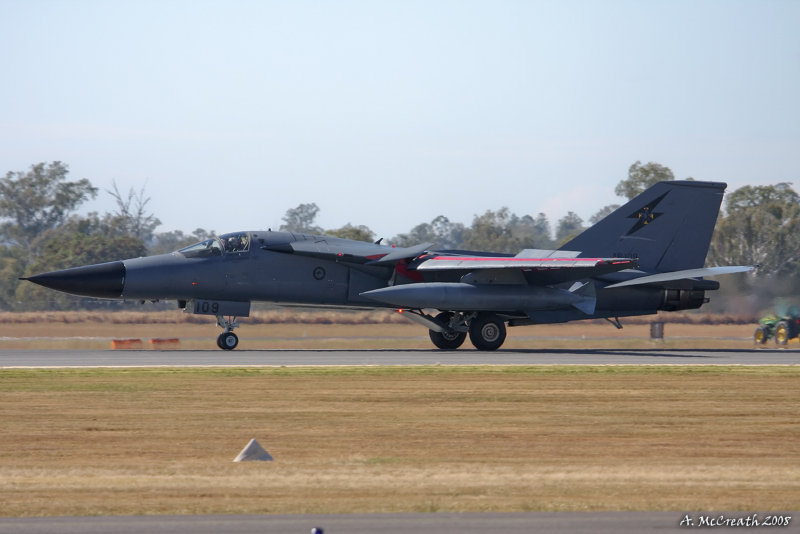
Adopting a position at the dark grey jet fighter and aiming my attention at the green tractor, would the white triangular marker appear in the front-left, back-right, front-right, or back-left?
back-right

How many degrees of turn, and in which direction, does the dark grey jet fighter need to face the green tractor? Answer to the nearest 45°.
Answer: approximately 135° to its right

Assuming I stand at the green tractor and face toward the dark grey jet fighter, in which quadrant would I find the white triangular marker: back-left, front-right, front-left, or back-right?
front-left

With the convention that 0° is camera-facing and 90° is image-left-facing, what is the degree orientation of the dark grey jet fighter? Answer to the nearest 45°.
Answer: approximately 90°

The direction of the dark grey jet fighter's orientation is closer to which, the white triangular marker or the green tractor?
the white triangular marker

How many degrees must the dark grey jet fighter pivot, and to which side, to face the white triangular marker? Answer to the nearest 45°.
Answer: approximately 90° to its left
